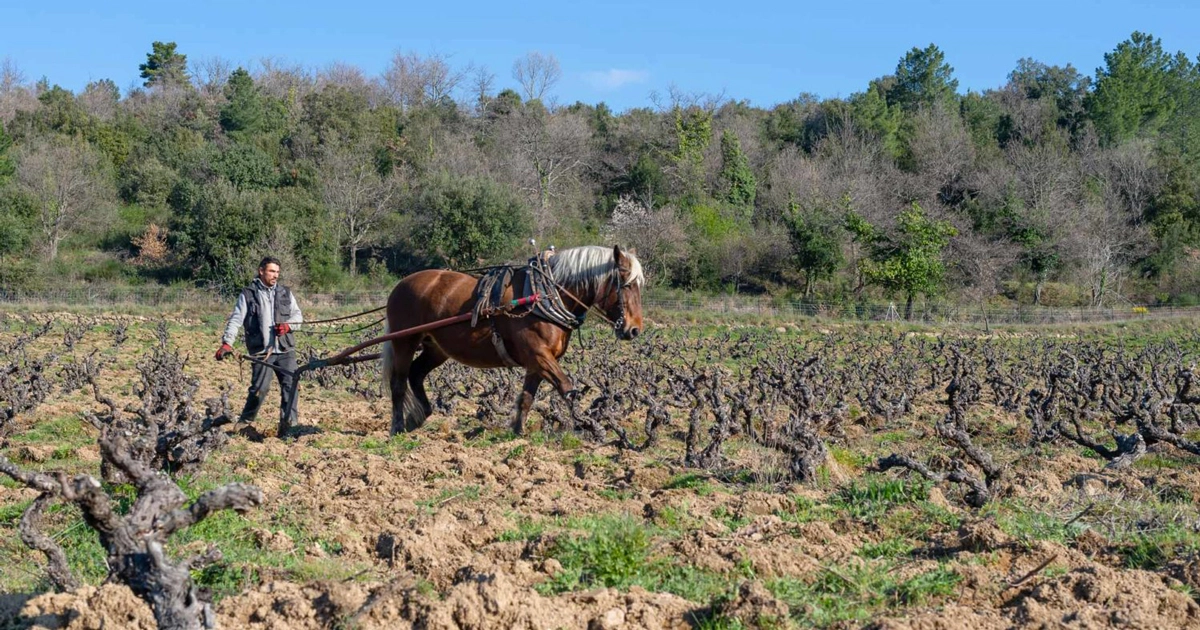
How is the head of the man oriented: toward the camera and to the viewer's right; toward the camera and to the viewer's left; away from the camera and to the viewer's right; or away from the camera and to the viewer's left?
toward the camera and to the viewer's right

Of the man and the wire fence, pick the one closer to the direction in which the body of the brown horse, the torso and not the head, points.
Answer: the wire fence

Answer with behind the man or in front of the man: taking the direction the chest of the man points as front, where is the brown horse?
in front

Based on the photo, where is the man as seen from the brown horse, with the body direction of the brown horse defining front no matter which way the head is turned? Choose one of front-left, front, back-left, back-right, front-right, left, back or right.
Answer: back

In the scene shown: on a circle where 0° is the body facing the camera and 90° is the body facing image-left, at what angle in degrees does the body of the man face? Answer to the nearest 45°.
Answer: approximately 315°

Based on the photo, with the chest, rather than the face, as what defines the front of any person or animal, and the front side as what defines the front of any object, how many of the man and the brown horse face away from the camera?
0

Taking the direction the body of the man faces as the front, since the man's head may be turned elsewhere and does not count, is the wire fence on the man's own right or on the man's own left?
on the man's own left

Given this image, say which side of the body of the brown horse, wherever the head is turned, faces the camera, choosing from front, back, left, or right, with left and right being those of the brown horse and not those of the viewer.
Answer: right

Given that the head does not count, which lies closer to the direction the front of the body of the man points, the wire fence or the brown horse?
the brown horse
